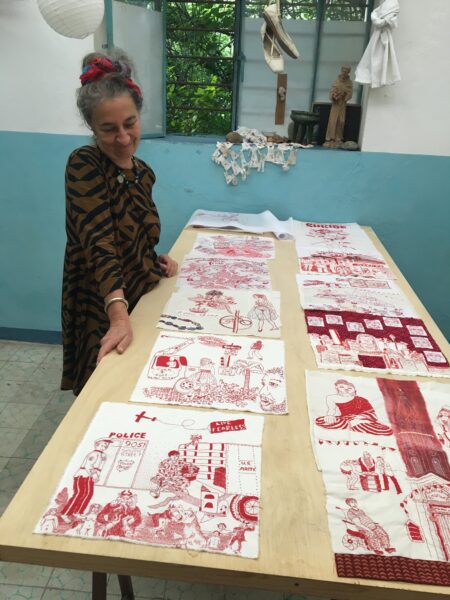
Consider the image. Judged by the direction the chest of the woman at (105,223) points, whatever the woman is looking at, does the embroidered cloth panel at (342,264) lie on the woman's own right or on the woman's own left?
on the woman's own left

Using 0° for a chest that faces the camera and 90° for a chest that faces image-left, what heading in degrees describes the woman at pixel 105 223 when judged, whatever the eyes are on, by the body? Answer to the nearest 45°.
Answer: approximately 315°

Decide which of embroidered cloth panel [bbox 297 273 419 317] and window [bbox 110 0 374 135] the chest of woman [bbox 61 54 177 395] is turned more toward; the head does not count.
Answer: the embroidered cloth panel

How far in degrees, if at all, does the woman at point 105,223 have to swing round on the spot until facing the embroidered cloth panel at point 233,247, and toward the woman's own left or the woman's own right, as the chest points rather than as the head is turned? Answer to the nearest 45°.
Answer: approximately 90° to the woman's own left

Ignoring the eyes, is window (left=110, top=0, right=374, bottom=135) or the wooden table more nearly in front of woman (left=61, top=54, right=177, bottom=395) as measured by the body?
the wooden table

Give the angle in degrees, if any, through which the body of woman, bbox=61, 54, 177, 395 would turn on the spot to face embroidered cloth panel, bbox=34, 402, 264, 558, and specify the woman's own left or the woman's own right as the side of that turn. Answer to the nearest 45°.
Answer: approximately 45° to the woman's own right

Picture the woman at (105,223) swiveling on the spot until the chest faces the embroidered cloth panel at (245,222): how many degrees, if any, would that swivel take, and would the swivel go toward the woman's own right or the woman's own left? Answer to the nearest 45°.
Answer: approximately 90° to the woman's own left
